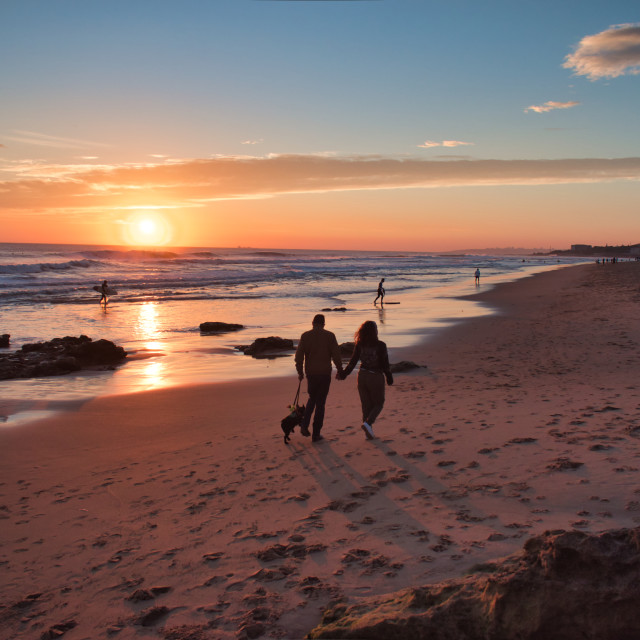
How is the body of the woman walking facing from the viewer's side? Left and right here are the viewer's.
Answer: facing away from the viewer

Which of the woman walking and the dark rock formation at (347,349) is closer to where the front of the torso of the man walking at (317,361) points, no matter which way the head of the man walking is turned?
the dark rock formation

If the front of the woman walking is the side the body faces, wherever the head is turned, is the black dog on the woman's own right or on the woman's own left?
on the woman's own left

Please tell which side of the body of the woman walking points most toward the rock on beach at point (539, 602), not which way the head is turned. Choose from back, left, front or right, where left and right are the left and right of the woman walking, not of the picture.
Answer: back

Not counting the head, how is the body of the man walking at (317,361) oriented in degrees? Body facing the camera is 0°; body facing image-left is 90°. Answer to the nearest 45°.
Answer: approximately 180°

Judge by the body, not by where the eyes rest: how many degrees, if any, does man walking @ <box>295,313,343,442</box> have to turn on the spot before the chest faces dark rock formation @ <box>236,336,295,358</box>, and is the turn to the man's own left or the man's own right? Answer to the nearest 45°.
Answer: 0° — they already face it

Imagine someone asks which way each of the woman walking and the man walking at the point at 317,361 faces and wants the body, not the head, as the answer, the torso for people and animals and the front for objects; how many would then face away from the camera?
2

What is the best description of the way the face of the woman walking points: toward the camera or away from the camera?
away from the camera

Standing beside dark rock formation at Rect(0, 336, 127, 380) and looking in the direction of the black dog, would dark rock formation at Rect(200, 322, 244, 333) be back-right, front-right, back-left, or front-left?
back-left
